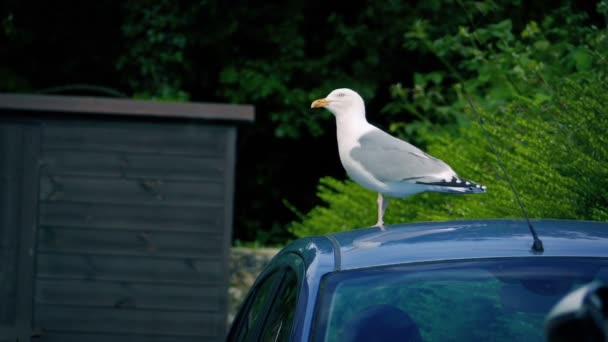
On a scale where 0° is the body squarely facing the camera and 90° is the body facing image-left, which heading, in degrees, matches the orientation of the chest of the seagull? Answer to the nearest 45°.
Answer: approximately 90°

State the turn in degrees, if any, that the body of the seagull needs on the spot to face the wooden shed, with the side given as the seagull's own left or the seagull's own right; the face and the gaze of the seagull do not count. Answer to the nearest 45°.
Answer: approximately 45° to the seagull's own right
